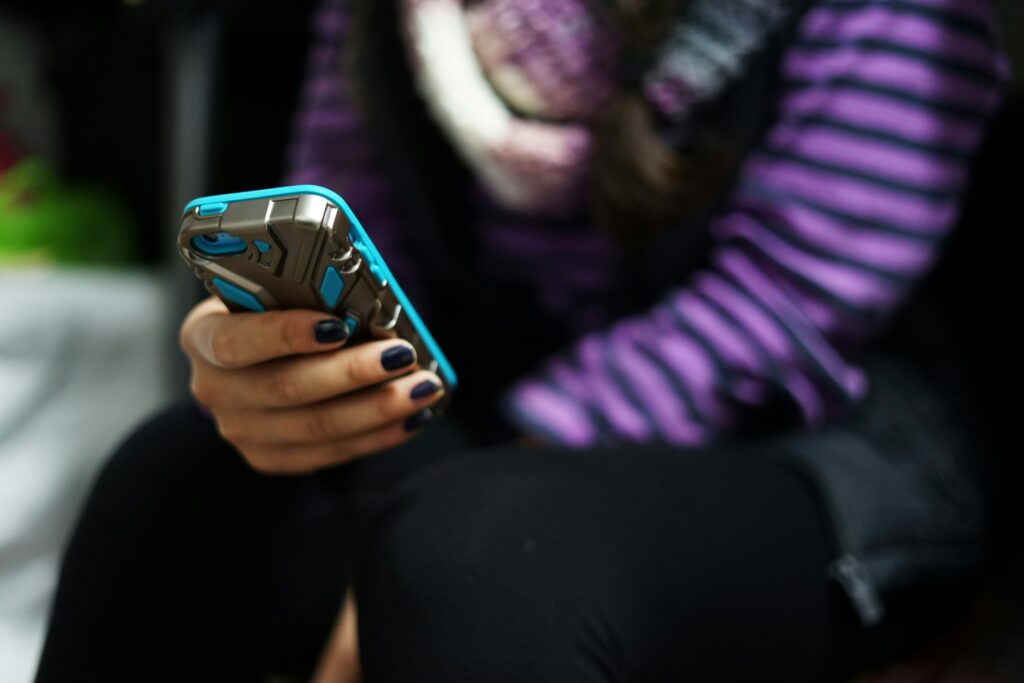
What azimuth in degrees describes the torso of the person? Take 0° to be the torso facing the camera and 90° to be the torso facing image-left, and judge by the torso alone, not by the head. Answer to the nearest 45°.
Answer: approximately 45°
